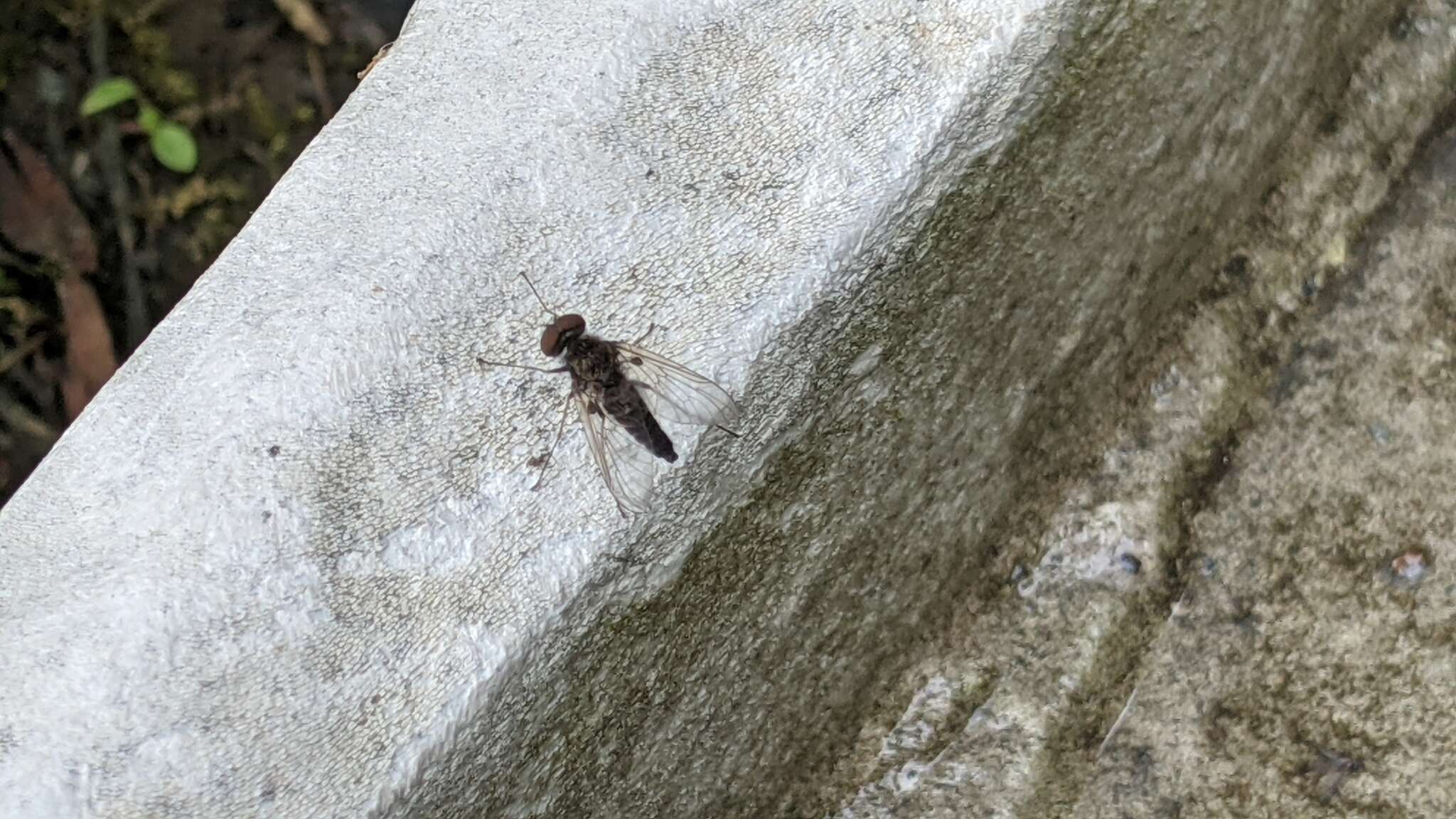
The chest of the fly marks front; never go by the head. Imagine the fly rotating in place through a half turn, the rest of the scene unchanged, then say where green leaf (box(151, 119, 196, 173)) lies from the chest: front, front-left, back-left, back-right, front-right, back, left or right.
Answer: back-left

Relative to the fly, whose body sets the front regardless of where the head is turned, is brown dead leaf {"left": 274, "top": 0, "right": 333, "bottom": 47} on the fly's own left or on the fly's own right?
on the fly's own right

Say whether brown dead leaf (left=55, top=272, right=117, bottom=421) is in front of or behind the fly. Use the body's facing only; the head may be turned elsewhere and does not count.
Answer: in front

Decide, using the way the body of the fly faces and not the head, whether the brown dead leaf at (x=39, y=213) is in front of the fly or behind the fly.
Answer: in front

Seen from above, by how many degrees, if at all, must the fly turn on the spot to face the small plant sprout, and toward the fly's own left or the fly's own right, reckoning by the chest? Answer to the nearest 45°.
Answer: approximately 45° to the fly's own right

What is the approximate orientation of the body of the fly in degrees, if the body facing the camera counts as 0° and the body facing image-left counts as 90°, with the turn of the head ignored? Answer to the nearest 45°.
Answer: approximately 135°
